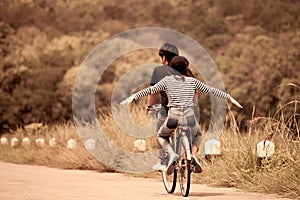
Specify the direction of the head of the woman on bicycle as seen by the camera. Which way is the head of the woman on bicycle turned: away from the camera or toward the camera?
away from the camera

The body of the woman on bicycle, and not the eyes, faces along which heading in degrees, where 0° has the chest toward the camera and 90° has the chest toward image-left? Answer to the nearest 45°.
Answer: approximately 180°

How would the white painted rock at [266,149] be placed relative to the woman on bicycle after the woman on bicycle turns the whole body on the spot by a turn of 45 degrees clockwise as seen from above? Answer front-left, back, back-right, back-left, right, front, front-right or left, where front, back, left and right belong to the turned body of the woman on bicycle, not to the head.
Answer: front
